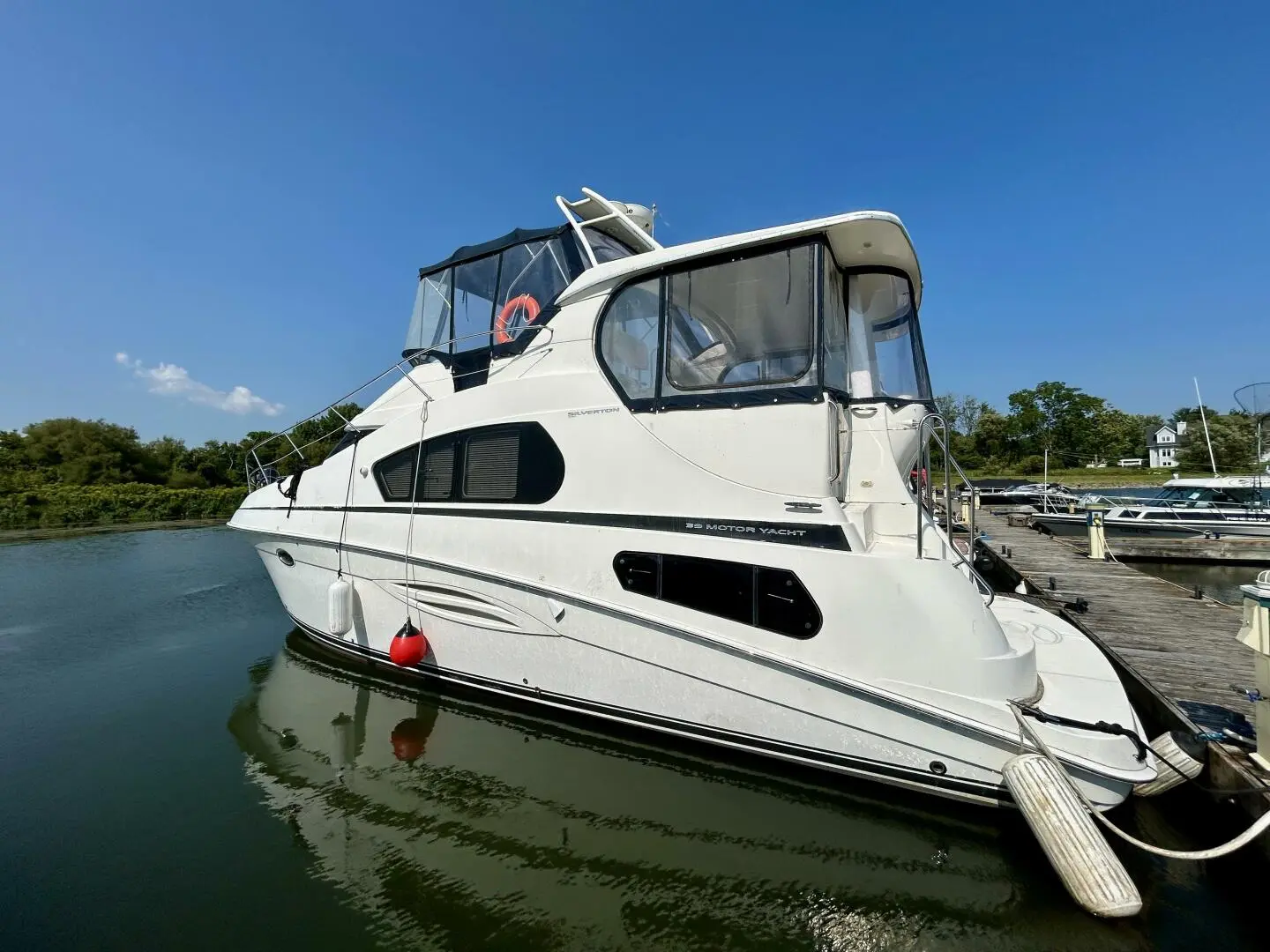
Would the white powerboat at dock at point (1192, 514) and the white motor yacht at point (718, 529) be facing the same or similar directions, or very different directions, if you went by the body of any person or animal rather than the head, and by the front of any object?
same or similar directions

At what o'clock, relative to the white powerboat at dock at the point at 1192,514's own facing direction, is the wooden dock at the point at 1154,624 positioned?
The wooden dock is roughly at 9 o'clock from the white powerboat at dock.

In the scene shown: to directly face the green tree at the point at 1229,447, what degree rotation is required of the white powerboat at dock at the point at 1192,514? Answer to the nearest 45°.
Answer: approximately 90° to its right

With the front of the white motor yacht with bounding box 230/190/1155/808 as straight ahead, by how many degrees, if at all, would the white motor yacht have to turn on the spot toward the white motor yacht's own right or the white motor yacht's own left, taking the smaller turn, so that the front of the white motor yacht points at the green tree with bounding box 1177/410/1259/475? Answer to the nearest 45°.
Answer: approximately 90° to the white motor yacht's own right

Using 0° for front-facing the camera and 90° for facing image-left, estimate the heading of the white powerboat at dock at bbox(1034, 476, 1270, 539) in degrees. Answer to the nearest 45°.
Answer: approximately 90°

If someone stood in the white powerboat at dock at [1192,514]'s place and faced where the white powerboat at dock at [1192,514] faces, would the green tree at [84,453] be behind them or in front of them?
in front

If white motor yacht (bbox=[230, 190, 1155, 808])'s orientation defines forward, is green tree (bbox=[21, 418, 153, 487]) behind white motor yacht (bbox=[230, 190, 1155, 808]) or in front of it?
in front

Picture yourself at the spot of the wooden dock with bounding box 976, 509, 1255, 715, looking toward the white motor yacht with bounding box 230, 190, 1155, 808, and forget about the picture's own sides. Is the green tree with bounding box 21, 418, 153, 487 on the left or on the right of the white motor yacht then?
right

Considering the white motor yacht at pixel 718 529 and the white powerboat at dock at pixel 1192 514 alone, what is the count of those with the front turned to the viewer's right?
0

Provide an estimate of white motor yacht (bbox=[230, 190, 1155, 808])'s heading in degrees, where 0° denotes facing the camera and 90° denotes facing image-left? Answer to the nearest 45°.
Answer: approximately 135°

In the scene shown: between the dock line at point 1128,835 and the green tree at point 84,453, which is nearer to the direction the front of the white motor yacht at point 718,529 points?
the green tree
